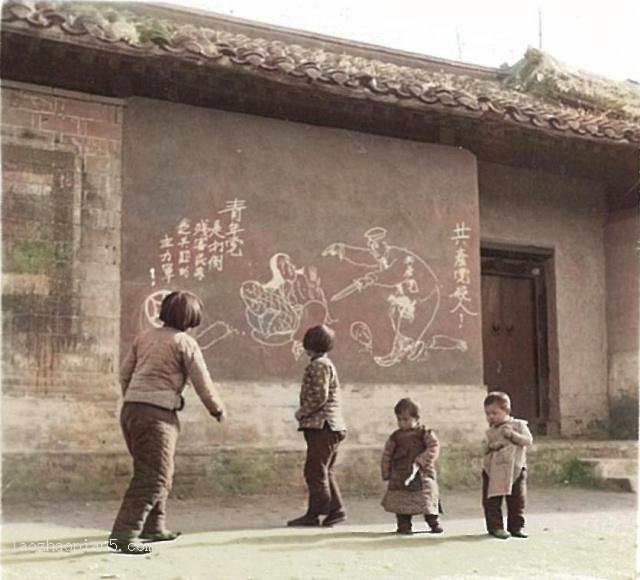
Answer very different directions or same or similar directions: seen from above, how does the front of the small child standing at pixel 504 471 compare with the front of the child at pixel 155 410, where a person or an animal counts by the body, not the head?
very different directions

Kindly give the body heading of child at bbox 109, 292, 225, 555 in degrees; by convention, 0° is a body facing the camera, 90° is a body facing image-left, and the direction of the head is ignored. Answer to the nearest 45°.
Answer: approximately 225°

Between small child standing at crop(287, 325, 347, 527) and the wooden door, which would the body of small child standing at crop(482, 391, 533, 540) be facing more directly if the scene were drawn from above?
the small child standing

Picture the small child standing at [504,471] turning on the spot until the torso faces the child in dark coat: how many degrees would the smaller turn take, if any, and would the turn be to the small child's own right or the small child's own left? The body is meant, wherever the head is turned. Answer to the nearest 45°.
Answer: approximately 45° to the small child's own right

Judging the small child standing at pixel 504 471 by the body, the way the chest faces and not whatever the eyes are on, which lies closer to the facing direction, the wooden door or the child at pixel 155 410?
the child

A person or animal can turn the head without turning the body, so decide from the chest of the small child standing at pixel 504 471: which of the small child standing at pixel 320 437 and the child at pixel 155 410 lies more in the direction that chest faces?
the child

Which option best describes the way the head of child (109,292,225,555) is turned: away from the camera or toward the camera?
away from the camera

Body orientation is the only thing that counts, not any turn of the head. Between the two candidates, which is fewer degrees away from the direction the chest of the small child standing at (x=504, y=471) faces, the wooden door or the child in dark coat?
the child in dark coat

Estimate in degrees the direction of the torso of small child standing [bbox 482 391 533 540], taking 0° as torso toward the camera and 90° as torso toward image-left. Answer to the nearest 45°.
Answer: approximately 45°

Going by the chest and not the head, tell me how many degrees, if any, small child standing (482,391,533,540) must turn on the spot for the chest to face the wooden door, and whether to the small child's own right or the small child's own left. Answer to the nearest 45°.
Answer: approximately 135° to the small child's own right

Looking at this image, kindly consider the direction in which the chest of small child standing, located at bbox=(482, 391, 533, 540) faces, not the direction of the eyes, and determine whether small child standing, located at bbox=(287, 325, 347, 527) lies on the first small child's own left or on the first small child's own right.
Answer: on the first small child's own right
